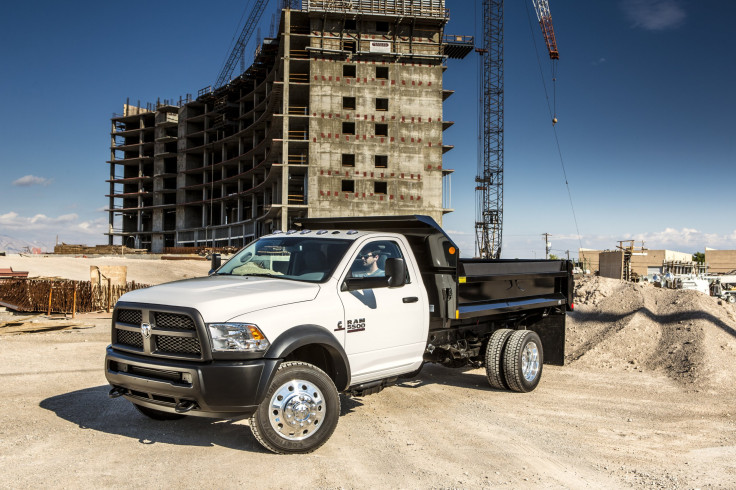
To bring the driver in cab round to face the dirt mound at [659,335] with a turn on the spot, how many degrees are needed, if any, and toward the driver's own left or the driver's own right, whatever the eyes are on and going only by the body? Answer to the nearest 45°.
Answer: approximately 180°

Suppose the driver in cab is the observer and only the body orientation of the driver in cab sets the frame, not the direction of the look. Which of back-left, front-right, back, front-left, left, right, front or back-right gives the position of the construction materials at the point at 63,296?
right

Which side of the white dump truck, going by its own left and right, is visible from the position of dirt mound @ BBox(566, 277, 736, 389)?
back

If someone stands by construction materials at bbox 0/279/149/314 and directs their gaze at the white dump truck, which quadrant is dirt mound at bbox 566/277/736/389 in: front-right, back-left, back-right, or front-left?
front-left

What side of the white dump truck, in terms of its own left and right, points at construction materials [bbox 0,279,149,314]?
right

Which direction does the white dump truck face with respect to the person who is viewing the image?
facing the viewer and to the left of the viewer
